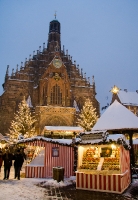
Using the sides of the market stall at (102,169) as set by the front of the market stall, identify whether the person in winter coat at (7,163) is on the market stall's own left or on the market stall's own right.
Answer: on the market stall's own right

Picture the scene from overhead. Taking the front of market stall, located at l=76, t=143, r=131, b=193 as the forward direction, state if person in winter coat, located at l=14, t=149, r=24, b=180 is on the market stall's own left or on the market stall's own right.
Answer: on the market stall's own right

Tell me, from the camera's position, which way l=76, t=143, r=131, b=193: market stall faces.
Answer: facing the viewer

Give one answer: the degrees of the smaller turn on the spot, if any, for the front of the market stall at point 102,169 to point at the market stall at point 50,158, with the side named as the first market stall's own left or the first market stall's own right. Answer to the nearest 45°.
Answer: approximately 135° to the first market stall's own right
